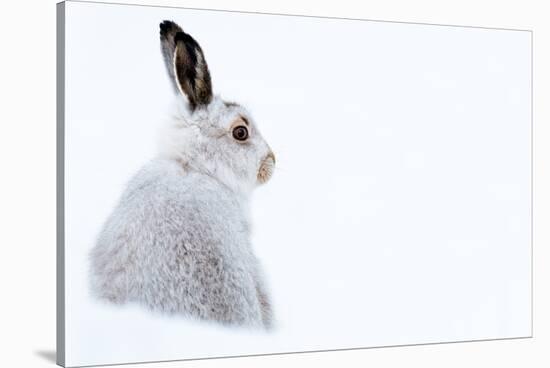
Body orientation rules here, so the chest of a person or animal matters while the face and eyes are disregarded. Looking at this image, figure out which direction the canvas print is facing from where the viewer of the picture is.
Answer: facing the viewer and to the right of the viewer
